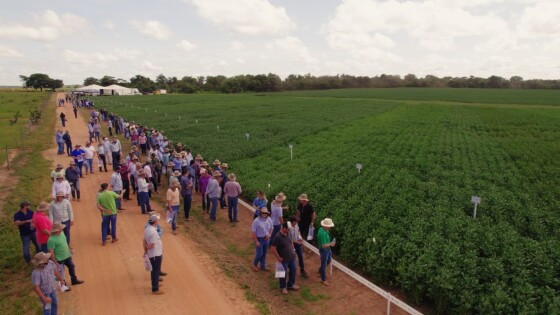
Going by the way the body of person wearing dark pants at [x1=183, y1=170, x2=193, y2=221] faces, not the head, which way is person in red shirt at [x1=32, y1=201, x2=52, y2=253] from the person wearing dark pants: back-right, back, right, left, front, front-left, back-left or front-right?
right

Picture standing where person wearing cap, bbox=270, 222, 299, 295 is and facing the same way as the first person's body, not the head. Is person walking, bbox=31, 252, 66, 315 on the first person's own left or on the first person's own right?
on the first person's own right

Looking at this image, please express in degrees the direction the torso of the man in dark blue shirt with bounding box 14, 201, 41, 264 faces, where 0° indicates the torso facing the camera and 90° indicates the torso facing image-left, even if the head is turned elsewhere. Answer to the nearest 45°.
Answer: approximately 315°

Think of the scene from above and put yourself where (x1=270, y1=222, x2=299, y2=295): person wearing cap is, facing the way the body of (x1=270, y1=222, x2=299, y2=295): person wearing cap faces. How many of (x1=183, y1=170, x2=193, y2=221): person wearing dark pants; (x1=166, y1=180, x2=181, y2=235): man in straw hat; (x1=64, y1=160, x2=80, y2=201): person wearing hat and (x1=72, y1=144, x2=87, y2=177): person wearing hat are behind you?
4
